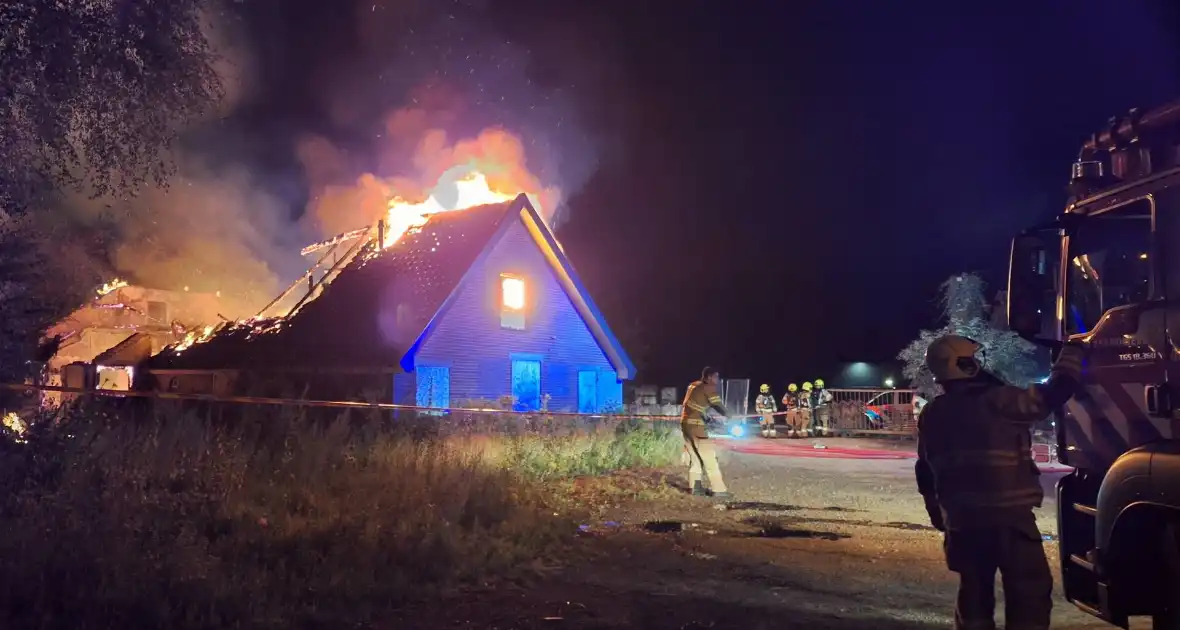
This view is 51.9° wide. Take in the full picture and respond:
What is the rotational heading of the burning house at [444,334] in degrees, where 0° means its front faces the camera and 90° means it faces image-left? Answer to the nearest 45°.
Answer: approximately 315°

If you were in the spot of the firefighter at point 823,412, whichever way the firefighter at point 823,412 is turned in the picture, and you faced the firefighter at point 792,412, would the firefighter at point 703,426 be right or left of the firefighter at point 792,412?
left

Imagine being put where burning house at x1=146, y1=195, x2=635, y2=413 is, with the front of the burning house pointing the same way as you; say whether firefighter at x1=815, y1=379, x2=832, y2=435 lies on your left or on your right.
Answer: on your left
